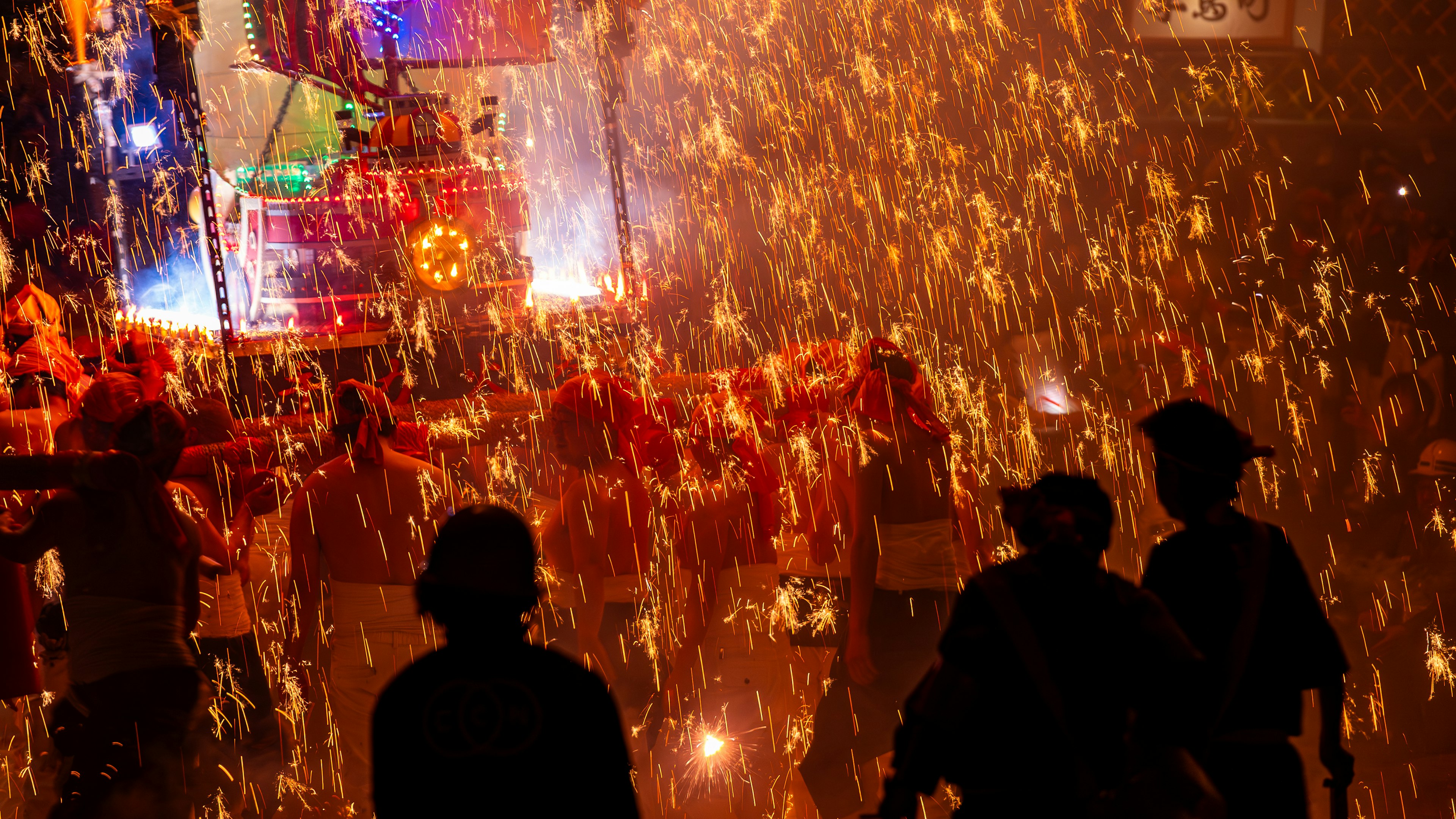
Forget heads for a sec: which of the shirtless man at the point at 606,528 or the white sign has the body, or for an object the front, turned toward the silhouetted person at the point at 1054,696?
the white sign

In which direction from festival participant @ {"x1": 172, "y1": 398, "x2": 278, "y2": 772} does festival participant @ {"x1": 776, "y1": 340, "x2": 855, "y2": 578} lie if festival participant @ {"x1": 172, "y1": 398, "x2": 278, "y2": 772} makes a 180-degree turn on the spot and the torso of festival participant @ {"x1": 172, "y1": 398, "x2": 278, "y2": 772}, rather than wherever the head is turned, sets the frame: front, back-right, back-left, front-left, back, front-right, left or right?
left

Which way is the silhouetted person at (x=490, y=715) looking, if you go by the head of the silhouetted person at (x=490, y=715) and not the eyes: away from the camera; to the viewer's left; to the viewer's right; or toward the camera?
away from the camera

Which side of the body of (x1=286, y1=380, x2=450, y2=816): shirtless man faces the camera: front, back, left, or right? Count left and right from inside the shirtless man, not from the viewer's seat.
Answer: back

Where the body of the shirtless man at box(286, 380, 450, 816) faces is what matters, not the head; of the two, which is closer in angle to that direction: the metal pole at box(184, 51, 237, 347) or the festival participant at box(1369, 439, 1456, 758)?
the metal pole

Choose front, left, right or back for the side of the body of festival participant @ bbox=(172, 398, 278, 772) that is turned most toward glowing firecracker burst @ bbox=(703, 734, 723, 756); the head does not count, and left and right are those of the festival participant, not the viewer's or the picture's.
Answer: right

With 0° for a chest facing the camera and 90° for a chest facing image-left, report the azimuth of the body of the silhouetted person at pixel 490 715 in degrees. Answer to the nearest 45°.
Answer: approximately 180°

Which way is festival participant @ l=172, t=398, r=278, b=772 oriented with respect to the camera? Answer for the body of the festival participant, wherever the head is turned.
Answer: away from the camera

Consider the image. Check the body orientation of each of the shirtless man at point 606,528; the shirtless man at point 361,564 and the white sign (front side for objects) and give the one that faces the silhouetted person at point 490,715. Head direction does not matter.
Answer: the white sign

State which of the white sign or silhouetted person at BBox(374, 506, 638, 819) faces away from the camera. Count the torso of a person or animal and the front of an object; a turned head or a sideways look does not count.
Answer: the silhouetted person

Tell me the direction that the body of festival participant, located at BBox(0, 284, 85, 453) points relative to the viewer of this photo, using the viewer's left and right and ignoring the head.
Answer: facing away from the viewer
